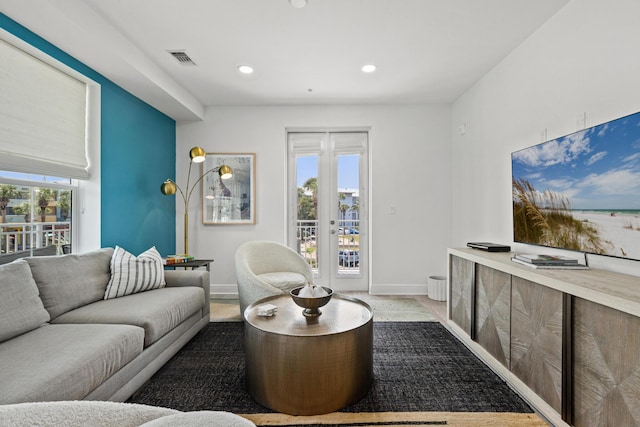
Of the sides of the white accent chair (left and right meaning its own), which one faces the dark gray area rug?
front

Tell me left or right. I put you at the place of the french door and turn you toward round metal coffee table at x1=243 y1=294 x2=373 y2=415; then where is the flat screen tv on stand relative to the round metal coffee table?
left

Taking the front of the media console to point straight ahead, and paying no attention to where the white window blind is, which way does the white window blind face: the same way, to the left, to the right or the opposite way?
the opposite way

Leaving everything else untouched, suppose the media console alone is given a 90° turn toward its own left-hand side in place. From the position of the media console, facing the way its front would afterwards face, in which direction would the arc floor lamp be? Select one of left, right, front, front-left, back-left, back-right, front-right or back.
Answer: back-right

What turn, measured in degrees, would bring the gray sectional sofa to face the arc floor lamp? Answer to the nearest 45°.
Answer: approximately 90° to its left

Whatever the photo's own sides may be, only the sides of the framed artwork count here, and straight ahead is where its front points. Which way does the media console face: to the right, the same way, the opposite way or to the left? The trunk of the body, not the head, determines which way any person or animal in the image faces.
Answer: to the right

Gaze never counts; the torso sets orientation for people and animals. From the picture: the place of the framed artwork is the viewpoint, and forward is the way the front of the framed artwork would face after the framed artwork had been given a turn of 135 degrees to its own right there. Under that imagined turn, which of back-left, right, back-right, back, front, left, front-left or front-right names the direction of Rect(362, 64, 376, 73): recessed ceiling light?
back

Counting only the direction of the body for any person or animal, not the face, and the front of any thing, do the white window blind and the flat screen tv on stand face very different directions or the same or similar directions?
very different directions

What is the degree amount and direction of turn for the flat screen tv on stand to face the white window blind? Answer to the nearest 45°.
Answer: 0° — it already faces it

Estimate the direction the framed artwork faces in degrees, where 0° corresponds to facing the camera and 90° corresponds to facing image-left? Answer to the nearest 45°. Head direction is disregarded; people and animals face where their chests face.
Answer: approximately 0°

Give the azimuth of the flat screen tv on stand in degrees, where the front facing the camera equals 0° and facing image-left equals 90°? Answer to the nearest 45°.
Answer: approximately 45°
